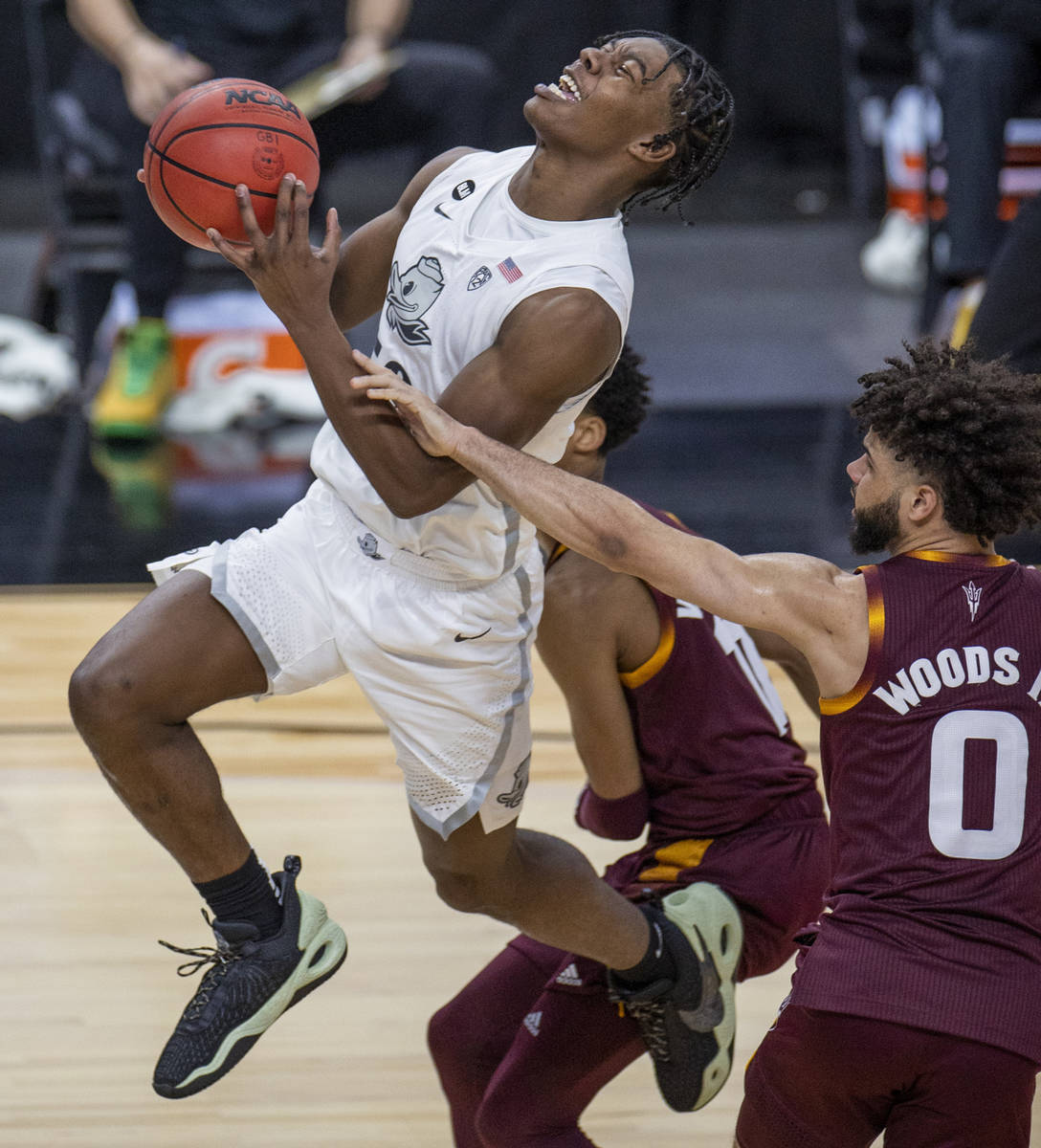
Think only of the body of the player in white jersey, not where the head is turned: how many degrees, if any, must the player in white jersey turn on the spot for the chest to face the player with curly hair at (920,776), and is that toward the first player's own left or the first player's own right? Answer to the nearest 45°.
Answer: approximately 90° to the first player's own left

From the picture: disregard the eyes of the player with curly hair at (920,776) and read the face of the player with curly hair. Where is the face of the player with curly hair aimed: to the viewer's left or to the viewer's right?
to the viewer's left

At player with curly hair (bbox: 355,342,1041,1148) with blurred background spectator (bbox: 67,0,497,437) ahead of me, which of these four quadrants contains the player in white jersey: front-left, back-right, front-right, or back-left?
front-left

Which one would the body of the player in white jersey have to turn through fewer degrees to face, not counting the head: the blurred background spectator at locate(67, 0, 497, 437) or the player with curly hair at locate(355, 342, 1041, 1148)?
the player with curly hair

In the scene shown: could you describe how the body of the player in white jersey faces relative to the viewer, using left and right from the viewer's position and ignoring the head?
facing the viewer and to the left of the viewer
